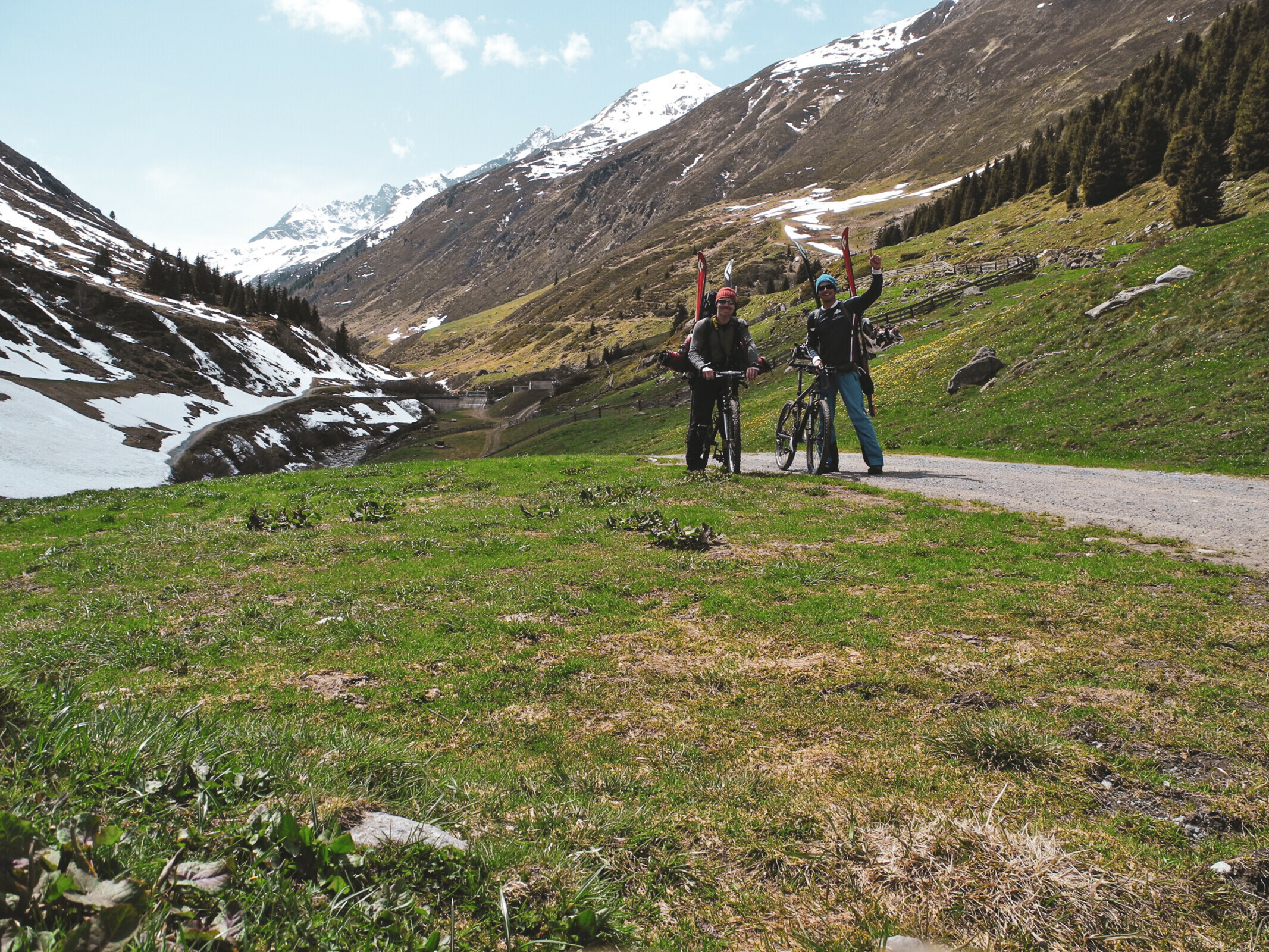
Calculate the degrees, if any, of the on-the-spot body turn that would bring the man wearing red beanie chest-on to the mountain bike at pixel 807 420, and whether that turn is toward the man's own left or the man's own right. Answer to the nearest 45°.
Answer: approximately 135° to the man's own left

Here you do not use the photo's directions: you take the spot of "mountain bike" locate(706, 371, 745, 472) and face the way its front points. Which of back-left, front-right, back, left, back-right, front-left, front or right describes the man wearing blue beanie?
left

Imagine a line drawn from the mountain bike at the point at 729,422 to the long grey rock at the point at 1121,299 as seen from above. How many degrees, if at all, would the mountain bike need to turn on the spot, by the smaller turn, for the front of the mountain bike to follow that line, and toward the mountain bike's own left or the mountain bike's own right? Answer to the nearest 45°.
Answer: approximately 135° to the mountain bike's own left

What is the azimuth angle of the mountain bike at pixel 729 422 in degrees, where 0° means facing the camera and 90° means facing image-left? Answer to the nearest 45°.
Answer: approximately 0°

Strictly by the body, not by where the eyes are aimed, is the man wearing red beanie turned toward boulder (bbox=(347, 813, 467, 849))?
yes

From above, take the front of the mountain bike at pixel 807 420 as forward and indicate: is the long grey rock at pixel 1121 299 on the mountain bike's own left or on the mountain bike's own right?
on the mountain bike's own left

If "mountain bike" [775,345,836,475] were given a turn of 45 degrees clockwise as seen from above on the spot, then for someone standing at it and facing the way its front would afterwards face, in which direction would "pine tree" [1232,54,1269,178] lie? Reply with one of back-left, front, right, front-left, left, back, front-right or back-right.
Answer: back-left

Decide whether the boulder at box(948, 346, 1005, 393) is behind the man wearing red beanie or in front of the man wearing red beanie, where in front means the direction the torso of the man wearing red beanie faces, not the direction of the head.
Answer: behind

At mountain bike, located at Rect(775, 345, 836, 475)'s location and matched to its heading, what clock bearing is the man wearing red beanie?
The man wearing red beanie is roughly at 3 o'clock from the mountain bike.

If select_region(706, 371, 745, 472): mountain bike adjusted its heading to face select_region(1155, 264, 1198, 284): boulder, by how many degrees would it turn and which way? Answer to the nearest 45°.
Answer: approximately 135° to its left

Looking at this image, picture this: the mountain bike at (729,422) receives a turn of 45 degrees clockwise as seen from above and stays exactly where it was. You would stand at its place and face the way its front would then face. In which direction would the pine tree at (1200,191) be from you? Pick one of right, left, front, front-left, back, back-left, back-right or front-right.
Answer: back
